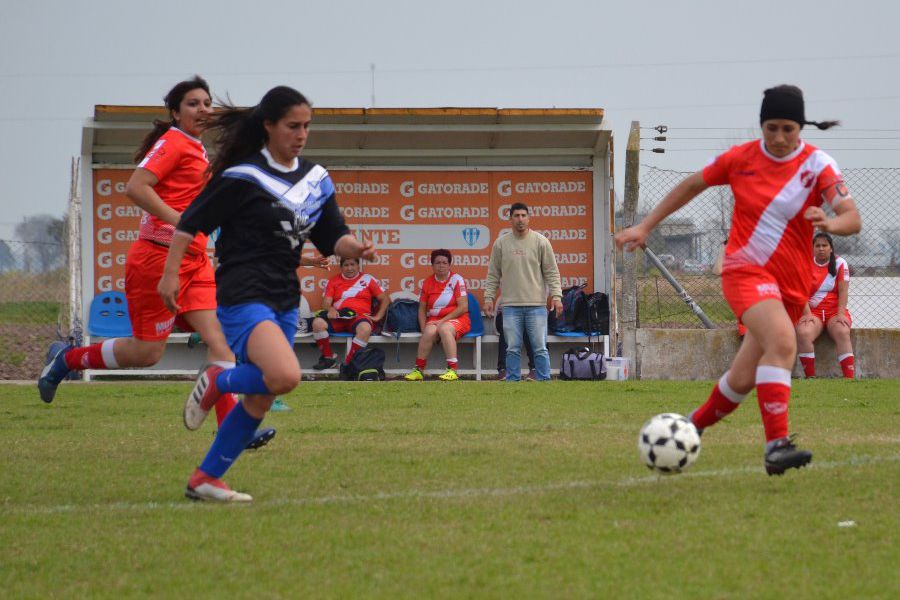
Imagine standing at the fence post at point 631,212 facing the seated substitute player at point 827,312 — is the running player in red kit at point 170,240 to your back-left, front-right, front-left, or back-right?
back-right

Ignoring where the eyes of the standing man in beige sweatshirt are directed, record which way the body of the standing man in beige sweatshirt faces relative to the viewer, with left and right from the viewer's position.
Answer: facing the viewer

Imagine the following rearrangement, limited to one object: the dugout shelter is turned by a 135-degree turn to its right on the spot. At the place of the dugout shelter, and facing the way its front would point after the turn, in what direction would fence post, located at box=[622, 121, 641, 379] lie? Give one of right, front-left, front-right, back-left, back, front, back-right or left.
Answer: back

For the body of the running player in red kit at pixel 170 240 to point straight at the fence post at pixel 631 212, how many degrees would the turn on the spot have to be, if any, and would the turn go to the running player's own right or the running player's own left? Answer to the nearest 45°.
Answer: approximately 45° to the running player's own left

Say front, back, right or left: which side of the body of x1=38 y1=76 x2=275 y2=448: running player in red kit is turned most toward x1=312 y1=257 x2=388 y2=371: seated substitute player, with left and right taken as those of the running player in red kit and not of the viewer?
left

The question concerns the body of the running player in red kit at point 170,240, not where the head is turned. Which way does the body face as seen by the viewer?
to the viewer's right

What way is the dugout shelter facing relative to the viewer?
toward the camera

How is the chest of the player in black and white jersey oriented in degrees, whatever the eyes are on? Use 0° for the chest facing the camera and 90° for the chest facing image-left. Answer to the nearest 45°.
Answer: approximately 315°

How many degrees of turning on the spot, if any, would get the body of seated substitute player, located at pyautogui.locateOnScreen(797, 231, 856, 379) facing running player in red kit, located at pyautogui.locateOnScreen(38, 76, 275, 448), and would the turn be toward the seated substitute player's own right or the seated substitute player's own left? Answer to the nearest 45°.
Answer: approximately 45° to the seated substitute player's own right

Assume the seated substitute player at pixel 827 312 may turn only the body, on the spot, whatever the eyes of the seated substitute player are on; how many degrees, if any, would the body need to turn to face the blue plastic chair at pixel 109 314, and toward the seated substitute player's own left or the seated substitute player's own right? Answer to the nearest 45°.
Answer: approximately 90° to the seated substitute player's own right

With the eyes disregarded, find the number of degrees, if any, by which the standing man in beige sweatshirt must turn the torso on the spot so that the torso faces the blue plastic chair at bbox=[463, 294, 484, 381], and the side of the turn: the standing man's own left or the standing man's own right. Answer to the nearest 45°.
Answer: approximately 135° to the standing man's own right

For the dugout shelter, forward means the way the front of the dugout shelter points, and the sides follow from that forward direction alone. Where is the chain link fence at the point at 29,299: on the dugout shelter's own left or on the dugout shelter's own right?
on the dugout shelter's own right

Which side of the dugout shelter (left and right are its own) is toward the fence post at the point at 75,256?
right

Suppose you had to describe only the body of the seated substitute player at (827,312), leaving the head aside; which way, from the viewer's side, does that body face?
toward the camera

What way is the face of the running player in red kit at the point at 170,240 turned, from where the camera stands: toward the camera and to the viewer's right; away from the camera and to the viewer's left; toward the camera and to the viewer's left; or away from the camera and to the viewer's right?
toward the camera and to the viewer's right

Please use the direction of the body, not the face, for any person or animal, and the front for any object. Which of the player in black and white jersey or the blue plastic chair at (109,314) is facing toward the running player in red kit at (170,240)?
the blue plastic chair

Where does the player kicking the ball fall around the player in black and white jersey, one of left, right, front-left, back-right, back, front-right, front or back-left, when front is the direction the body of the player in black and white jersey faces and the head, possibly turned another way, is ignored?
front-left
